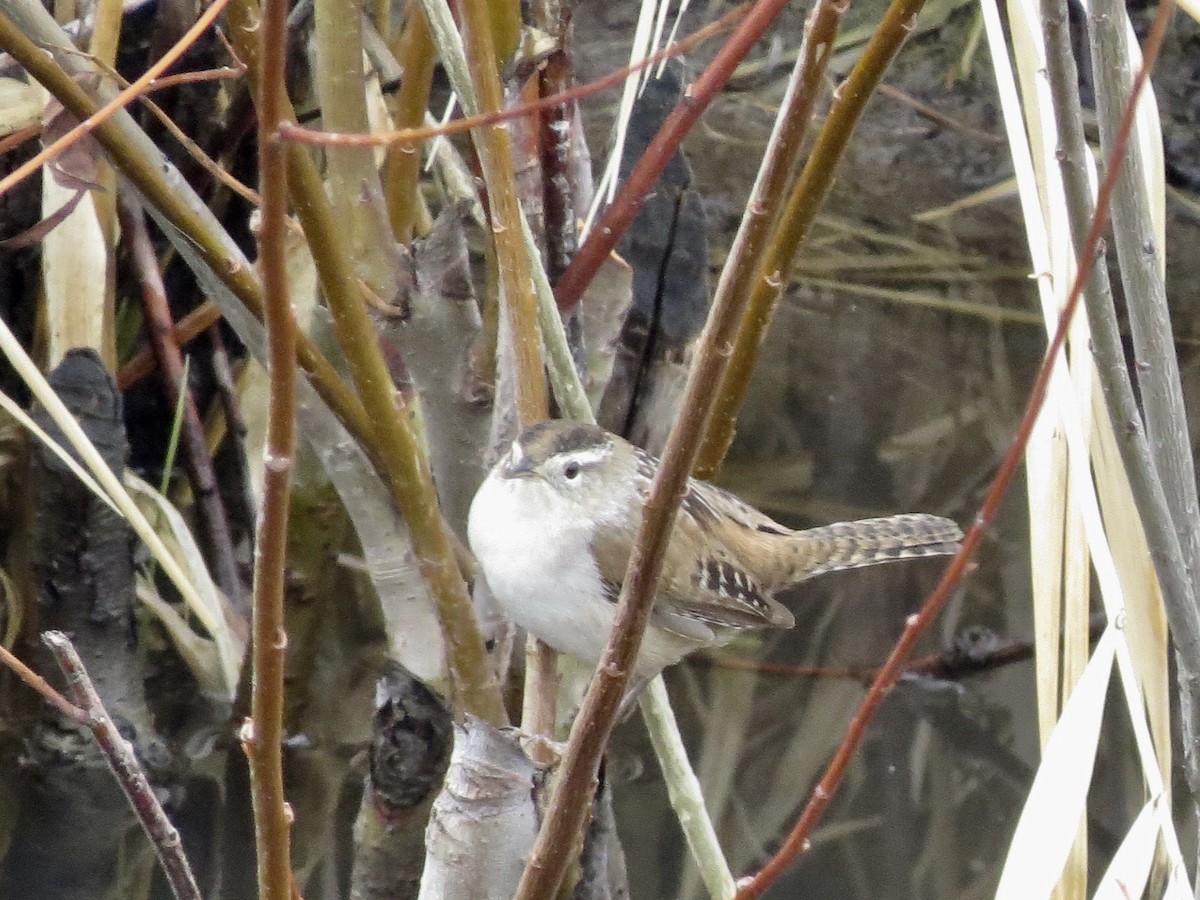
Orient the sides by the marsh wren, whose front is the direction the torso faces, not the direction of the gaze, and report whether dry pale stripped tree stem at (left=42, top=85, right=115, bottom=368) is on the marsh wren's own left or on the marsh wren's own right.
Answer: on the marsh wren's own right

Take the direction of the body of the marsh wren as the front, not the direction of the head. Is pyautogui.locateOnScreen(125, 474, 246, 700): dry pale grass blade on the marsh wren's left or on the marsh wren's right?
on the marsh wren's right

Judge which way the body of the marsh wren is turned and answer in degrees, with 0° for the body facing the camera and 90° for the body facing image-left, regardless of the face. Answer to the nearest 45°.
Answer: approximately 45°

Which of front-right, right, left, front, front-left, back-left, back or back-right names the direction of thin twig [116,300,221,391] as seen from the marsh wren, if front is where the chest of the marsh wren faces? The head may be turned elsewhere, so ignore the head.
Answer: right

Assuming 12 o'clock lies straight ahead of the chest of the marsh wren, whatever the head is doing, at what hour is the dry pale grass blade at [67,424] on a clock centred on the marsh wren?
The dry pale grass blade is roughly at 1 o'clock from the marsh wren.

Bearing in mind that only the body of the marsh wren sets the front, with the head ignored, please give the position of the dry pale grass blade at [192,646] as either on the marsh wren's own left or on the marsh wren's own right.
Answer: on the marsh wren's own right

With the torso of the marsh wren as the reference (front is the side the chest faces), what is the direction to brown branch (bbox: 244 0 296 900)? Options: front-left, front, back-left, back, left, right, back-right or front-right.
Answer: front-right
